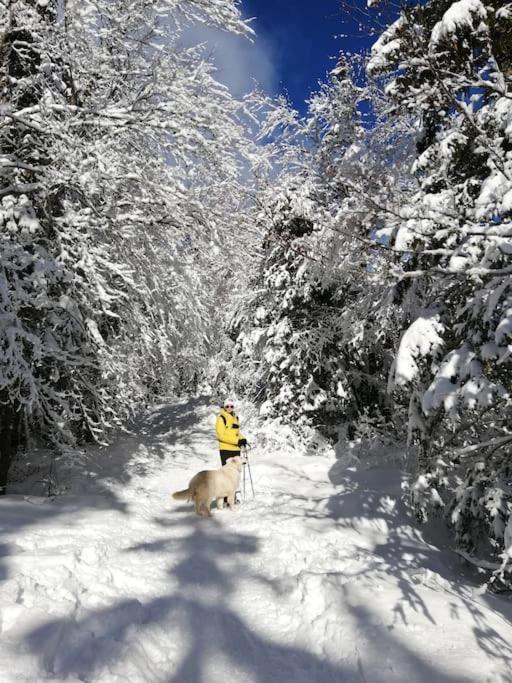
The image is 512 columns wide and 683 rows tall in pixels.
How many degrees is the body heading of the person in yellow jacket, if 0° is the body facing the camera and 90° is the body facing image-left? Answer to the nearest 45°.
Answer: approximately 315°

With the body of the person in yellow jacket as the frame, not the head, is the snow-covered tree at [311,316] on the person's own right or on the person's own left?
on the person's own left

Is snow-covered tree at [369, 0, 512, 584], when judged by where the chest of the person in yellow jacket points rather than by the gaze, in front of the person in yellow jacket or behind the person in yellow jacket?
in front

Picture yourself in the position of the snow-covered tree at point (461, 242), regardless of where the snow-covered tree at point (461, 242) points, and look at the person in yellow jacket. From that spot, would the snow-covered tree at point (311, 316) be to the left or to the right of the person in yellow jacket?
right
